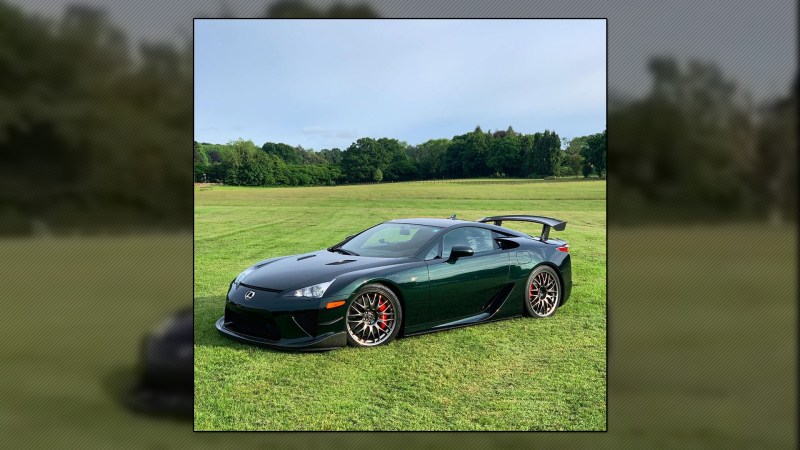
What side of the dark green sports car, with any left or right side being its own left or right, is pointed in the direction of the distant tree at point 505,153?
back

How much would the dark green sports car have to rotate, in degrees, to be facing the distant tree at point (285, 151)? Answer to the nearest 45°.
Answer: approximately 90° to its right
